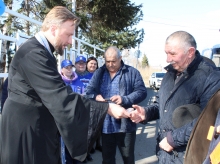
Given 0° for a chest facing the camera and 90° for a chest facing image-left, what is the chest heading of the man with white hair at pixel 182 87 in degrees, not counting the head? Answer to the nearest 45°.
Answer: approximately 45°

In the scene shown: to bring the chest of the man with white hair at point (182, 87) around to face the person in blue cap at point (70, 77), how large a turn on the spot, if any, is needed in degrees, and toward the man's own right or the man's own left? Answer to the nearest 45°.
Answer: approximately 90° to the man's own right

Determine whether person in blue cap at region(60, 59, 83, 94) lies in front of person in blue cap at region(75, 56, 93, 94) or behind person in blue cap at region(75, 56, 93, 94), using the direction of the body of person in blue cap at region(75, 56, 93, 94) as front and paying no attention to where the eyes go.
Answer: in front

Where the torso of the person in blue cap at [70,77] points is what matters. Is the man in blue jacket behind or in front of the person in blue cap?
in front

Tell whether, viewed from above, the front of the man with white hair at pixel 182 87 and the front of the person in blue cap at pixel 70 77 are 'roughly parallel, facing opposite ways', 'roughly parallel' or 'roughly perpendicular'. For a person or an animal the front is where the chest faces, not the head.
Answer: roughly perpendicular

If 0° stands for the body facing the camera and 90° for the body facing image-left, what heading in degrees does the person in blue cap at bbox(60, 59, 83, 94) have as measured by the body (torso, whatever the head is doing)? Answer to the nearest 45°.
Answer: approximately 0°

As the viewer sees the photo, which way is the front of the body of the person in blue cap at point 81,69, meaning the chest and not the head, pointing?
toward the camera

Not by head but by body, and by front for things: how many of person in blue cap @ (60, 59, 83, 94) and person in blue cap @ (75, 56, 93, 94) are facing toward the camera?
2

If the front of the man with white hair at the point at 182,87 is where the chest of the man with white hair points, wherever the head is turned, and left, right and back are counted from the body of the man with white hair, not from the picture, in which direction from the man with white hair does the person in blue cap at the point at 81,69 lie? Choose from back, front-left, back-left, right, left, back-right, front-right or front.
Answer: right

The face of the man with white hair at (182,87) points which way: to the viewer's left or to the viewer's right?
to the viewer's left
